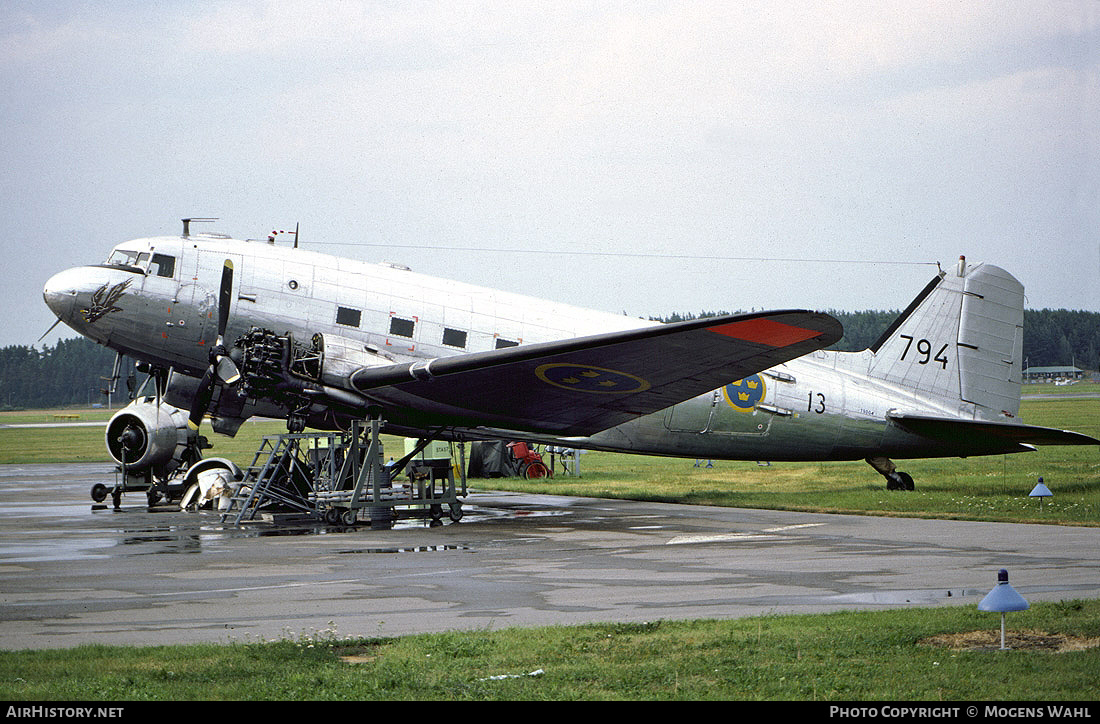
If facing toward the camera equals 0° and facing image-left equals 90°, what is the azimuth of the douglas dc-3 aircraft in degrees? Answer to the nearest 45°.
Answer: approximately 45°

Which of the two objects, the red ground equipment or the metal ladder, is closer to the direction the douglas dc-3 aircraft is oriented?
the metal ladder

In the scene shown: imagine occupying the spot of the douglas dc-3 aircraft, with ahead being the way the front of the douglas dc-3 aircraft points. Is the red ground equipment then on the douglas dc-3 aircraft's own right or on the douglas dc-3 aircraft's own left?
on the douglas dc-3 aircraft's own right
